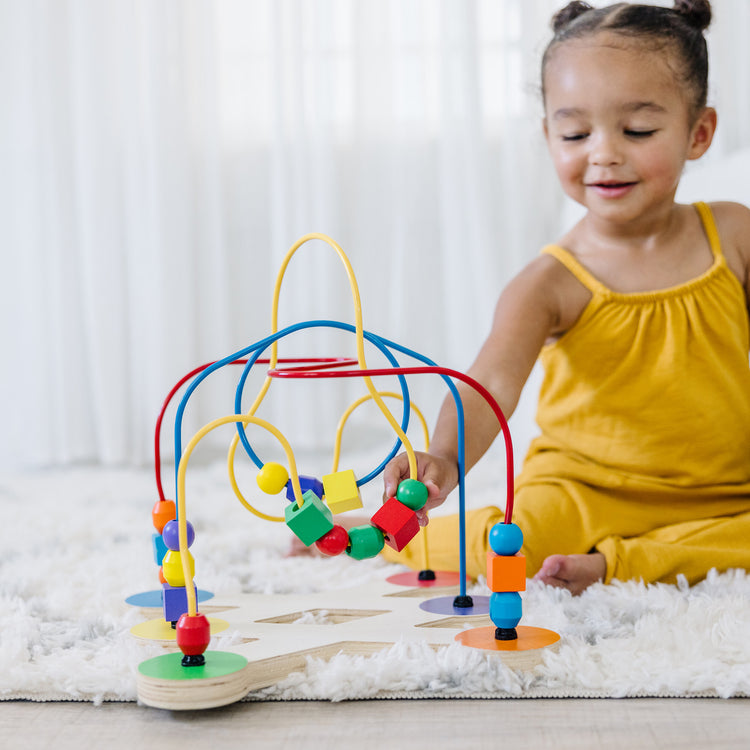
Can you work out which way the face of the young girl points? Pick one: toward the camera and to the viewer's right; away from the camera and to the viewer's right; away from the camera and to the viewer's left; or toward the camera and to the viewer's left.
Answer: toward the camera and to the viewer's left

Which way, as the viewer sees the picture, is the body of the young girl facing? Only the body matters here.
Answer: toward the camera
